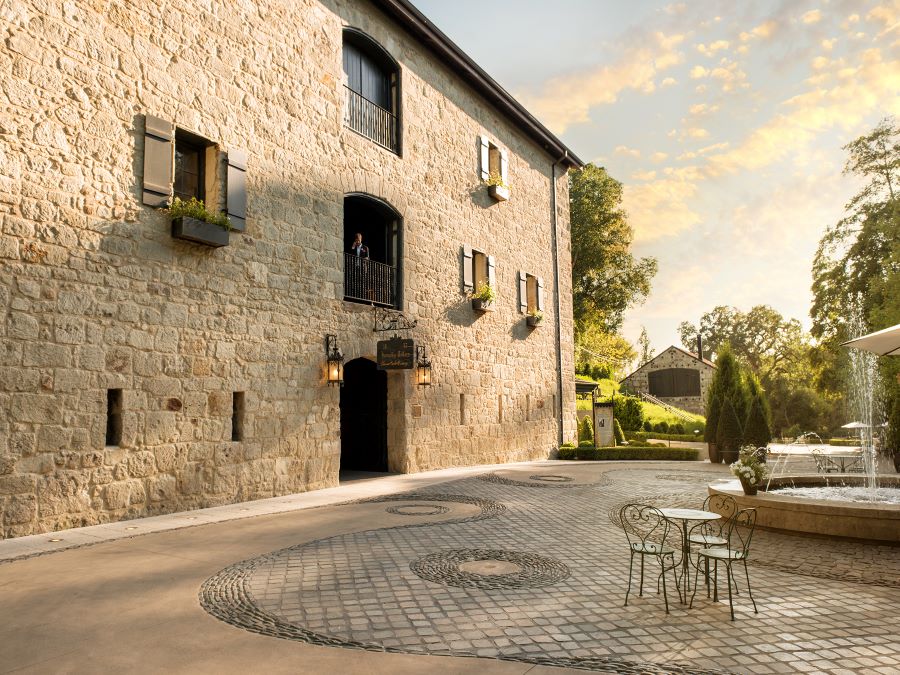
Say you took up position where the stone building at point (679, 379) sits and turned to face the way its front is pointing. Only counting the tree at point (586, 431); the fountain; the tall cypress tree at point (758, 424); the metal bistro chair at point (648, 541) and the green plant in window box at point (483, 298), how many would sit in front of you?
5

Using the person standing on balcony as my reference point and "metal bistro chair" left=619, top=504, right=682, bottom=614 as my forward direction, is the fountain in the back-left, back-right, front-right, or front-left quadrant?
front-left

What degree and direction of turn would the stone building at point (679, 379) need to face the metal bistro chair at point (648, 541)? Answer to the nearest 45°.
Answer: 0° — it already faces it

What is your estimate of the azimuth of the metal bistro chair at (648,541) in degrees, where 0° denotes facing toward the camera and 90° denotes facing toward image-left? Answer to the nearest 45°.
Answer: approximately 225°

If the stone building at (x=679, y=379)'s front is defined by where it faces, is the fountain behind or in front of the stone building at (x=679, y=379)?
in front

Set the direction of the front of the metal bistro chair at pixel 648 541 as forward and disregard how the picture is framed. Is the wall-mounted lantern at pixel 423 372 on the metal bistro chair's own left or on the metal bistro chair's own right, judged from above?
on the metal bistro chair's own left

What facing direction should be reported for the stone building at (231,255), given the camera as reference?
facing the viewer and to the right of the viewer

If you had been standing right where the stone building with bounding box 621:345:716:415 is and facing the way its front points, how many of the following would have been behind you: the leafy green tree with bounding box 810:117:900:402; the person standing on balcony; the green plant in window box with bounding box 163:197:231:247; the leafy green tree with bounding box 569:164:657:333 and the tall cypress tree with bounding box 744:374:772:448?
0

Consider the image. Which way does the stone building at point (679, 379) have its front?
toward the camera

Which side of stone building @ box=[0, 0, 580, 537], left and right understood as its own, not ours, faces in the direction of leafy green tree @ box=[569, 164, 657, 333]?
left
